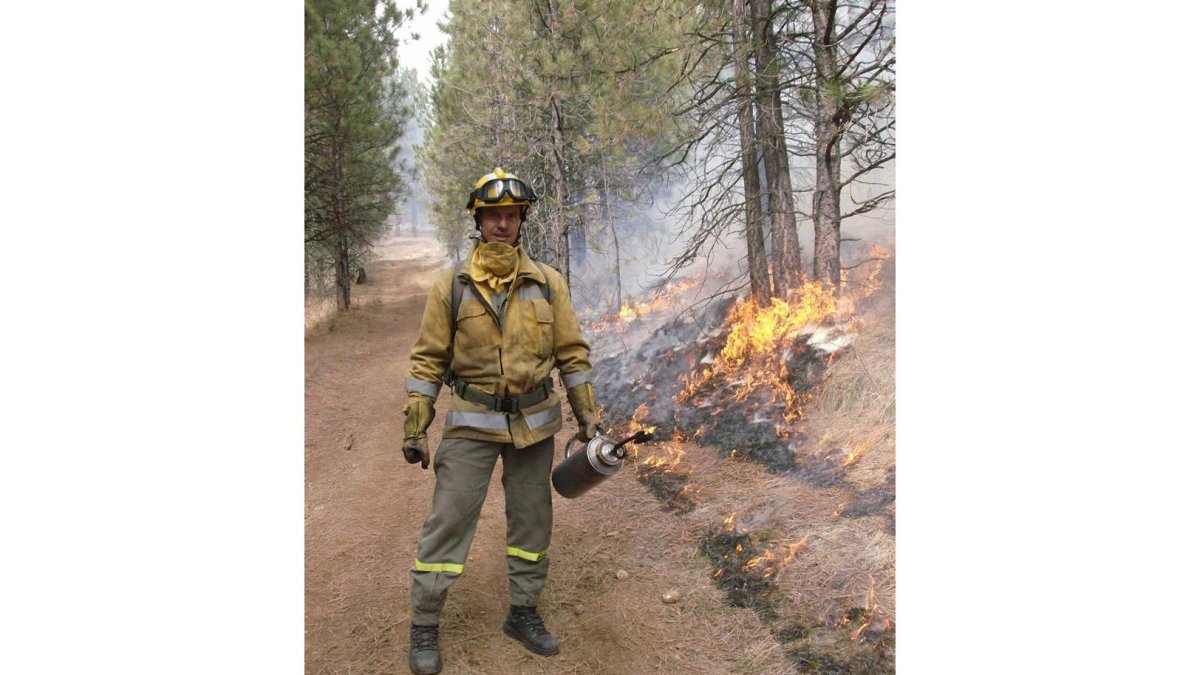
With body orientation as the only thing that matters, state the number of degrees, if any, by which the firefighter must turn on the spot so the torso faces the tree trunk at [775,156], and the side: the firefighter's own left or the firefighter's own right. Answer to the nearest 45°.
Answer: approximately 135° to the firefighter's own left

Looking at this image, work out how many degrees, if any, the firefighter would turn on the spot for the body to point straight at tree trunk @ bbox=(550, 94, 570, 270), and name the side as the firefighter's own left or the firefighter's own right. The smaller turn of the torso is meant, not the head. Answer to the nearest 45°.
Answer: approximately 180°

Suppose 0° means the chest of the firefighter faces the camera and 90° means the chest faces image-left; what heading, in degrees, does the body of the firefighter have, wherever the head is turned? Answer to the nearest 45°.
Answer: approximately 0°

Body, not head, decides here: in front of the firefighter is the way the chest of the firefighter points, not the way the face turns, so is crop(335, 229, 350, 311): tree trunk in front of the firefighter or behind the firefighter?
behind
